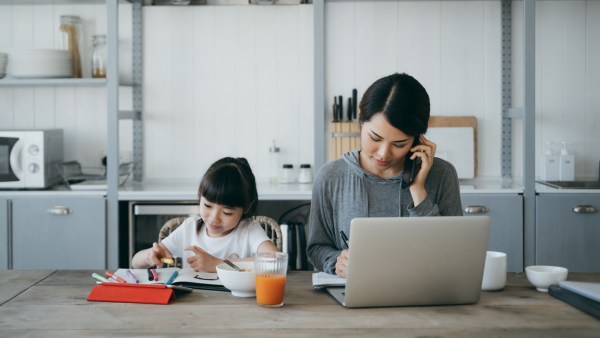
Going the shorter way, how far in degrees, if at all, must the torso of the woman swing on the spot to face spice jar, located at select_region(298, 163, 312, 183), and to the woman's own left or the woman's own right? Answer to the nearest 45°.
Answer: approximately 180°

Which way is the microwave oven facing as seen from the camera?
toward the camera

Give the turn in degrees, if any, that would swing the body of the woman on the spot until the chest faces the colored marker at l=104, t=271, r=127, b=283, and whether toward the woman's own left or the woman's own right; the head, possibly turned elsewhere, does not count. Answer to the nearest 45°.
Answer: approximately 45° to the woman's own right

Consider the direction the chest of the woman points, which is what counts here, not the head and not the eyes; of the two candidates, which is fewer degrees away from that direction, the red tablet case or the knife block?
the red tablet case

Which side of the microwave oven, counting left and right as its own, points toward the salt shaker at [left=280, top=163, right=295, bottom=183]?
left

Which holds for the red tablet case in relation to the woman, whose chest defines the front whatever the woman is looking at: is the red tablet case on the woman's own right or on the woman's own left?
on the woman's own right

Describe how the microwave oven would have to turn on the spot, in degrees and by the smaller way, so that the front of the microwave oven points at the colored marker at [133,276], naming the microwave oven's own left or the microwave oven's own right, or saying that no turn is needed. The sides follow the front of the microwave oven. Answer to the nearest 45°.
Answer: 0° — it already faces it

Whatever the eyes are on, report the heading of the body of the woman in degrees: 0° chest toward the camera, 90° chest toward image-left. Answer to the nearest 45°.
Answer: approximately 0°

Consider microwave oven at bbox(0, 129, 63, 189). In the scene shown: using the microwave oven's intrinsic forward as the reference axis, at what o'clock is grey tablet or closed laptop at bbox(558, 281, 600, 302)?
The grey tablet or closed laptop is roughly at 11 o'clock from the microwave oven.

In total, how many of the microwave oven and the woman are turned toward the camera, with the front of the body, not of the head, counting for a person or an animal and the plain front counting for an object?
2

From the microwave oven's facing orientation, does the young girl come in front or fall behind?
in front

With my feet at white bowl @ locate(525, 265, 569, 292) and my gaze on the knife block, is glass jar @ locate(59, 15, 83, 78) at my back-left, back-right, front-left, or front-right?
front-left

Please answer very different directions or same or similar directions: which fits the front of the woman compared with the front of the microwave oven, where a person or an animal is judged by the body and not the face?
same or similar directions
